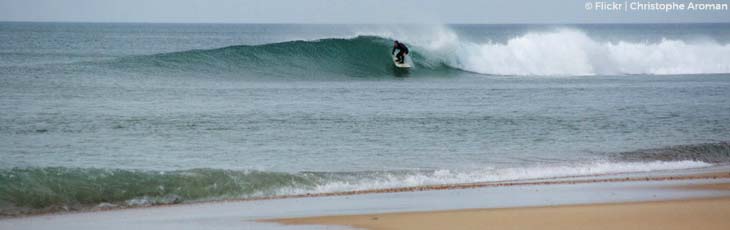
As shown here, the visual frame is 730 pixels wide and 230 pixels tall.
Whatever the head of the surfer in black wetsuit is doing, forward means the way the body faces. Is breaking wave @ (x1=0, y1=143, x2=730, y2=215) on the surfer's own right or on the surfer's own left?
on the surfer's own left
